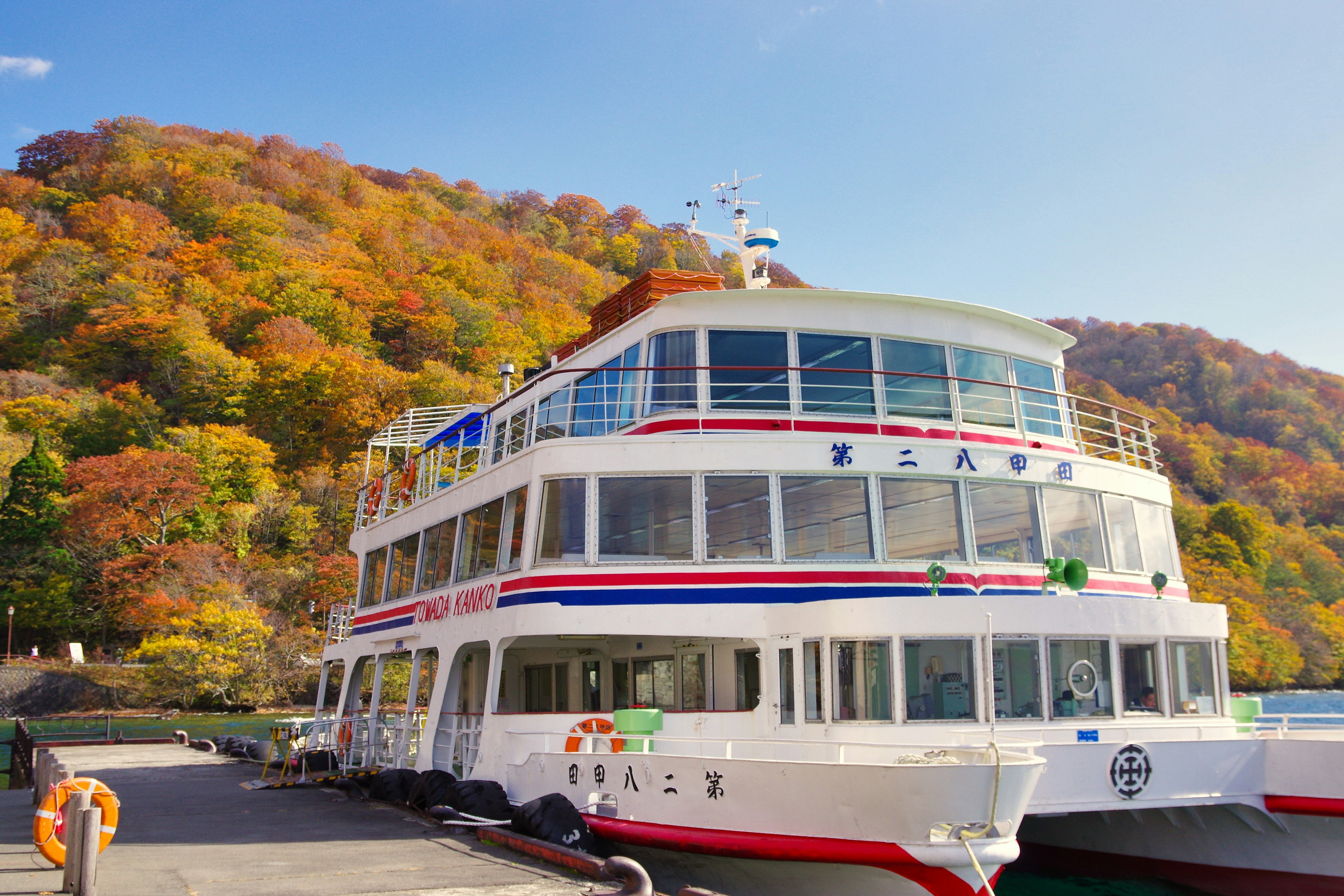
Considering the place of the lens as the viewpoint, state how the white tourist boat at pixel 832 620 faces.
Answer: facing the viewer and to the right of the viewer

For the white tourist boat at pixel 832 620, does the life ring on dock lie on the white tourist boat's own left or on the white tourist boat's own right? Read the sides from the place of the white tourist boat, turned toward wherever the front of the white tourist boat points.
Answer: on the white tourist boat's own right
